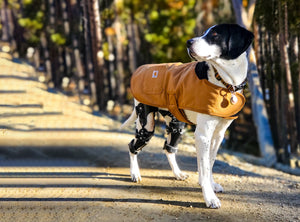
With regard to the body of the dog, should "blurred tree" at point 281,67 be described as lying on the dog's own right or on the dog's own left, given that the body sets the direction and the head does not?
on the dog's own left

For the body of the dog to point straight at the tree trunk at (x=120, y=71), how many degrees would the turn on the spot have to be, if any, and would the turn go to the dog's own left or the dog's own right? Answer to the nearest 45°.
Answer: approximately 135° to the dog's own left

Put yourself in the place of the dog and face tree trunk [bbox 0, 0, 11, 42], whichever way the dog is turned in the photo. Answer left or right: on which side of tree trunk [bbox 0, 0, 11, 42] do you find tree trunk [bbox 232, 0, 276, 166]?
right

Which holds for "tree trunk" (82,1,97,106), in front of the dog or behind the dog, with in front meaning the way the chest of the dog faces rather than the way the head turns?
behind

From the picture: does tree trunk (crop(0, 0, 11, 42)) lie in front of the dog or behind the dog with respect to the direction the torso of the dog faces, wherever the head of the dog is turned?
behind

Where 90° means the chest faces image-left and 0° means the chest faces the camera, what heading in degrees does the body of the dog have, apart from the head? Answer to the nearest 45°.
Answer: approximately 315°

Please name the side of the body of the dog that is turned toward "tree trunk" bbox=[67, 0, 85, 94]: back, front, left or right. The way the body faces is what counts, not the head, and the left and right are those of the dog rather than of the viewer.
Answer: back
